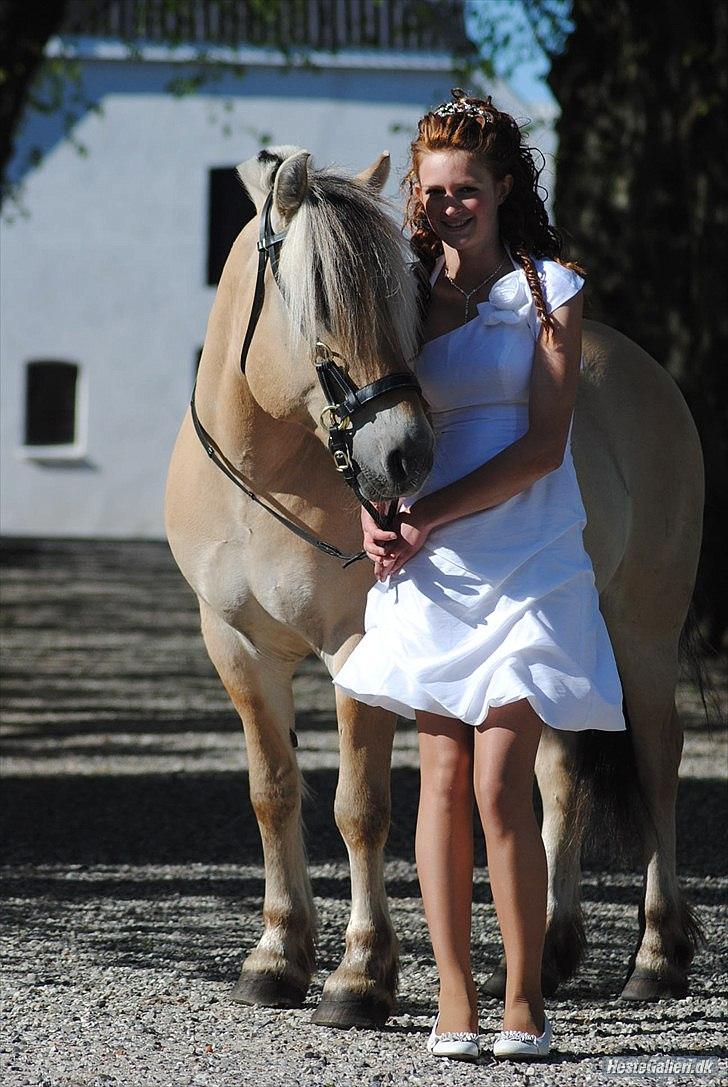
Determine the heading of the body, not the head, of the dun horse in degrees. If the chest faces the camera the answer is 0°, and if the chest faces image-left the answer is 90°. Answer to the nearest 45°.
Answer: approximately 45°

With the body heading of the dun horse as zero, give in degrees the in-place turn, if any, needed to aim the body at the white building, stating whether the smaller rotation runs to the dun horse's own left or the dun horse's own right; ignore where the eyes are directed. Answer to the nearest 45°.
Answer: approximately 135° to the dun horse's own right
